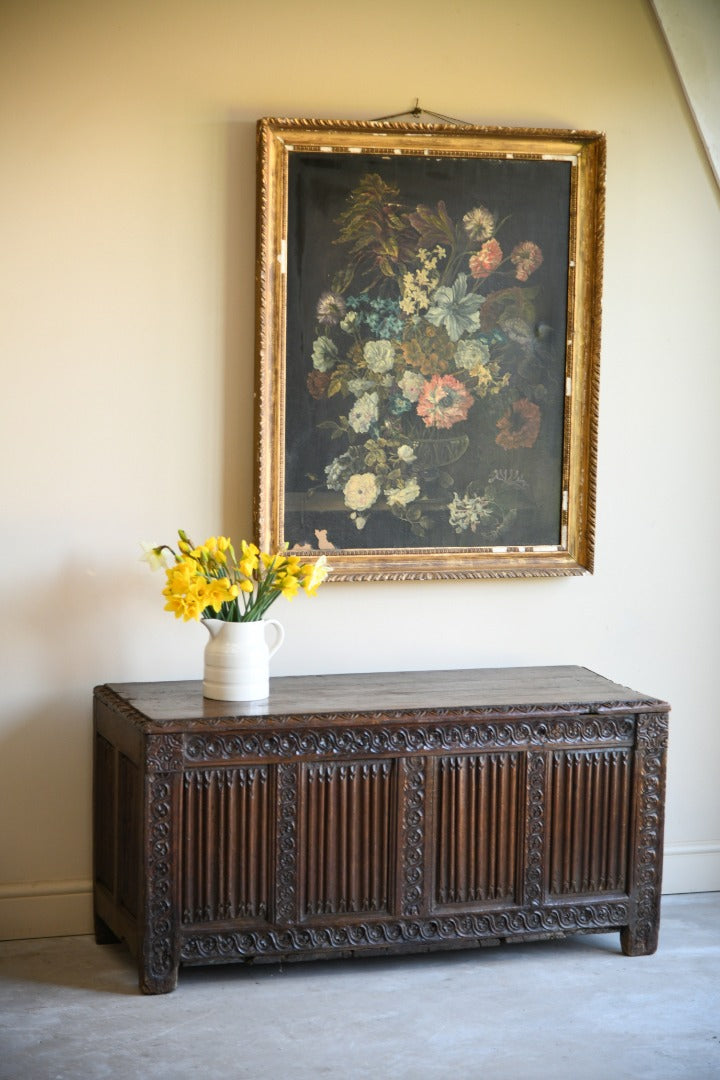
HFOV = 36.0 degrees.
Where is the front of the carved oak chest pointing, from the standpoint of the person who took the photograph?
facing the viewer

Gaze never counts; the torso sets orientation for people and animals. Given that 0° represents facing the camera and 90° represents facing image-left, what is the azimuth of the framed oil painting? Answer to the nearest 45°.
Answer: approximately 0°

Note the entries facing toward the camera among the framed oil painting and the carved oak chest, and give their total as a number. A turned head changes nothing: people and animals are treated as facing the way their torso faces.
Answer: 2
